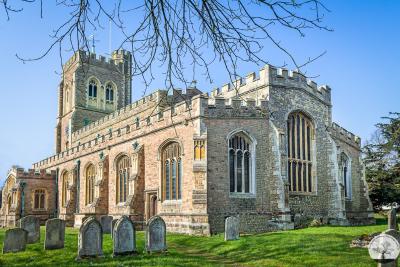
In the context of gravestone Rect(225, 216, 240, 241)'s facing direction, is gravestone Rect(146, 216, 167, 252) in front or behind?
in front

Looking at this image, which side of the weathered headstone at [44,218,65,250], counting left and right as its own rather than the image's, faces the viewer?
front

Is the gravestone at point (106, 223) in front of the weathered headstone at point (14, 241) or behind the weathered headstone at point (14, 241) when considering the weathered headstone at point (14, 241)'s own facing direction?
behind

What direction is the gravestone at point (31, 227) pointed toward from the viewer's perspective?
toward the camera

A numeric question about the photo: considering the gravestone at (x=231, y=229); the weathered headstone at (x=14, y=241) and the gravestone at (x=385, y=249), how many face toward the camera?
3

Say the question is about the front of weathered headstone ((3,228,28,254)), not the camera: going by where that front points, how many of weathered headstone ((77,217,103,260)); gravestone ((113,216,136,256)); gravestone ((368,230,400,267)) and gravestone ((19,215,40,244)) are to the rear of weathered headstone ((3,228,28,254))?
1

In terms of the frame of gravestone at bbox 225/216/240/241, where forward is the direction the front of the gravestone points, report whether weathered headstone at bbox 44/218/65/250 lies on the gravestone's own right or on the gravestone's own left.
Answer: on the gravestone's own right

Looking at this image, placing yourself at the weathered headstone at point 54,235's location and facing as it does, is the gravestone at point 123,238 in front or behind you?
in front

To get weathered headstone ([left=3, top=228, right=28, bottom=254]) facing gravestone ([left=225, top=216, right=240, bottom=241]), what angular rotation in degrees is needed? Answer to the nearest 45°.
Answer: approximately 90° to its left

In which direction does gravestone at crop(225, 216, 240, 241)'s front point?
toward the camera

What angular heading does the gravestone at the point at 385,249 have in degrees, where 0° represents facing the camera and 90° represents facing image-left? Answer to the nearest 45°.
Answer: approximately 0°

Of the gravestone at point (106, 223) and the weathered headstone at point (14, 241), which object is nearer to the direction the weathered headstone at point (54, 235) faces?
the weathered headstone
